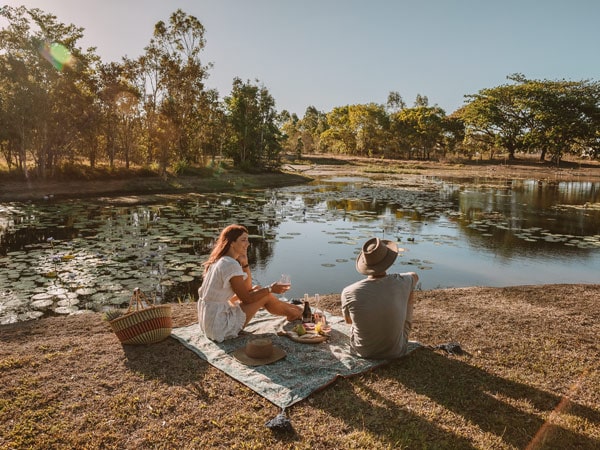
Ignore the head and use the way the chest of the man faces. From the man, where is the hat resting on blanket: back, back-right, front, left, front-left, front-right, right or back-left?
left

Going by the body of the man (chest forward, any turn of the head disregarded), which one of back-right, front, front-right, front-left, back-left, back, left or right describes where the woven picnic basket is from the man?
left

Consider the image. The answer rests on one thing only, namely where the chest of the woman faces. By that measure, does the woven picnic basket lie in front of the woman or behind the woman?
behind

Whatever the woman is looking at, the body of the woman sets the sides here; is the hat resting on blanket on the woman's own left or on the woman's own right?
on the woman's own right

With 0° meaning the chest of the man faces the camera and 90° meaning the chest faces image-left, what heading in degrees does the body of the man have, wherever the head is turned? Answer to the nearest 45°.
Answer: approximately 180°

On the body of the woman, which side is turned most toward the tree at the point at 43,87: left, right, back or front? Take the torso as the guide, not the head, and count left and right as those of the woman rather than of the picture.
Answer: left

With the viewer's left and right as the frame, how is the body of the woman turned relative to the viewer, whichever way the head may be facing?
facing away from the viewer and to the right of the viewer

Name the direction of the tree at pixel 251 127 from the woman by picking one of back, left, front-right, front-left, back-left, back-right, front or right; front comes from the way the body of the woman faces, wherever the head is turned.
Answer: front-left

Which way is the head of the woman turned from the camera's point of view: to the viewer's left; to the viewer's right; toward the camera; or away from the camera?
to the viewer's right

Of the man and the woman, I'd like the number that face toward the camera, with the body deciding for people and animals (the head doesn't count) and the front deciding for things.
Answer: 0
